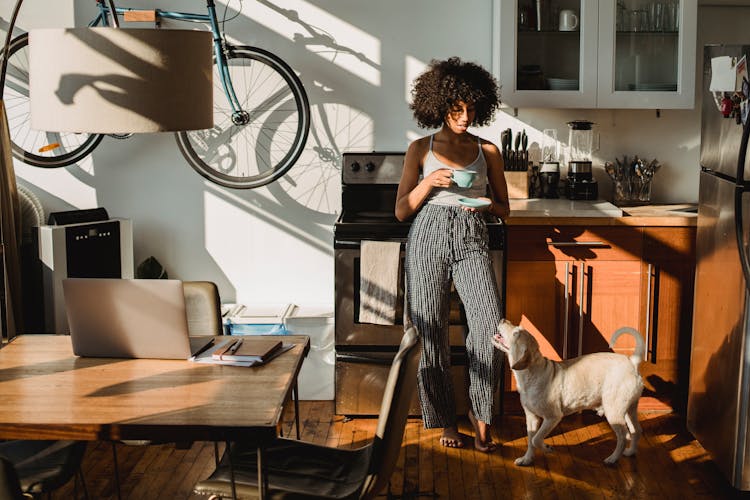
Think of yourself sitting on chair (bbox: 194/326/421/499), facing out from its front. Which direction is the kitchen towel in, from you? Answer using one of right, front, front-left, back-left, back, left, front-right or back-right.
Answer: right

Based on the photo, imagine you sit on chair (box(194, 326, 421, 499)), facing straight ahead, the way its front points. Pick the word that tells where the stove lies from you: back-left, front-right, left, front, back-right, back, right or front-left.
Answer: right

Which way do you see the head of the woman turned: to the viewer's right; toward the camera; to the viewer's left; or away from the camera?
toward the camera

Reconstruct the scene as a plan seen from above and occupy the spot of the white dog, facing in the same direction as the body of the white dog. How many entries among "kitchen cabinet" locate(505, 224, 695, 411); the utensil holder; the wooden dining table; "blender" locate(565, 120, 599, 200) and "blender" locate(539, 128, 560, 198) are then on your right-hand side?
4

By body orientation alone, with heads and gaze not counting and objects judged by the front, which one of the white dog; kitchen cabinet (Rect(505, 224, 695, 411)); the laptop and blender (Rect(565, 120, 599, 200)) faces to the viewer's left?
the white dog

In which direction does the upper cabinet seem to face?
toward the camera

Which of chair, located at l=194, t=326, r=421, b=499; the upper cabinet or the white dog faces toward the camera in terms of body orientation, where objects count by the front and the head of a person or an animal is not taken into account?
the upper cabinet

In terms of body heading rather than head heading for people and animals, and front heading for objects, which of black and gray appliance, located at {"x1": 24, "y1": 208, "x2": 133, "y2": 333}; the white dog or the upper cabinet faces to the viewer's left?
the white dog

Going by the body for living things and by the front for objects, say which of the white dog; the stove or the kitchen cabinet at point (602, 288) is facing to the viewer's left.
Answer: the white dog

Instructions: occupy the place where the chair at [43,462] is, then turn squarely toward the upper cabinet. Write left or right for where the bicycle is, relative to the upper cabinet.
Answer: left

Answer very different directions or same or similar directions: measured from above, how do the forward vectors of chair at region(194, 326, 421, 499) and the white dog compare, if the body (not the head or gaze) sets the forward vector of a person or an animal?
same or similar directions

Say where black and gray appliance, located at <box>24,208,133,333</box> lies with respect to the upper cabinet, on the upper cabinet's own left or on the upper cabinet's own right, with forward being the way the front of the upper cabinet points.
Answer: on the upper cabinet's own right

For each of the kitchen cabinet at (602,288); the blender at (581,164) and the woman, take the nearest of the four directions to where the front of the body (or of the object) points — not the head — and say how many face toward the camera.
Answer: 3

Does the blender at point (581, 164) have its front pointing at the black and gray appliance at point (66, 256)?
no

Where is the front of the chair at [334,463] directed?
to the viewer's left

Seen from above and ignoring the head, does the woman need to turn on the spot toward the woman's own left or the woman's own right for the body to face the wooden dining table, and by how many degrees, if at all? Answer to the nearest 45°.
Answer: approximately 45° to the woman's own right

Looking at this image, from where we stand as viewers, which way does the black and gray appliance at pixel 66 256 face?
facing the viewer and to the right of the viewer

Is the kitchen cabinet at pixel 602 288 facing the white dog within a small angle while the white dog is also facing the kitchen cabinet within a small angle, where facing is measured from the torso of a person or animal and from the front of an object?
no
